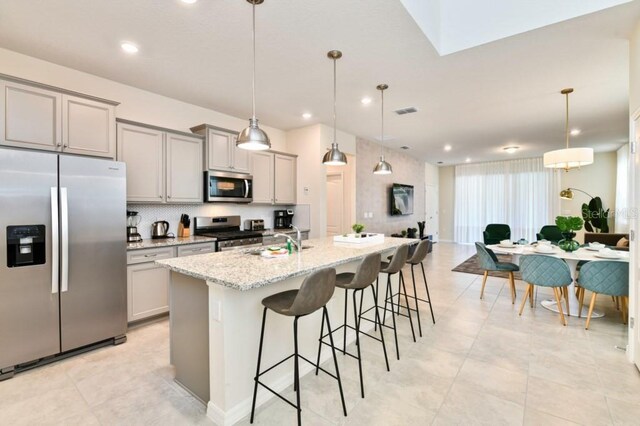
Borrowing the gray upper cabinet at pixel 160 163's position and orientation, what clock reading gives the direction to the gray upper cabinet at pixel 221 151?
the gray upper cabinet at pixel 221 151 is roughly at 10 o'clock from the gray upper cabinet at pixel 160 163.

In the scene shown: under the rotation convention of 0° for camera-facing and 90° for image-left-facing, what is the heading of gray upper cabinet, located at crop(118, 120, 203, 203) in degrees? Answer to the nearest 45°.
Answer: approximately 315°

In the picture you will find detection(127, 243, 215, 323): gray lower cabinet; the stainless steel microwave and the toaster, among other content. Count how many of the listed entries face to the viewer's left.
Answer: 0

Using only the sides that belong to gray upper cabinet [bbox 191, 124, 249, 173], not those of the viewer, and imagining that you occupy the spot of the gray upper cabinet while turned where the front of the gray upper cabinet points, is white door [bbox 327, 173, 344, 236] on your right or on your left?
on your left

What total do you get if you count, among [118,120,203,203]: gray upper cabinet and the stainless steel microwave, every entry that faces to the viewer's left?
0

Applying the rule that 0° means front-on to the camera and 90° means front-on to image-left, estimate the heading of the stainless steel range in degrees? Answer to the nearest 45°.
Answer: approximately 315°

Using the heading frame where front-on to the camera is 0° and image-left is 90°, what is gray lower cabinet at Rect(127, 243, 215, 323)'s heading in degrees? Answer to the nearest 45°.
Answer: approximately 315°

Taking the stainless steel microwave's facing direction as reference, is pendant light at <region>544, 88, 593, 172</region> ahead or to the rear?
ahead

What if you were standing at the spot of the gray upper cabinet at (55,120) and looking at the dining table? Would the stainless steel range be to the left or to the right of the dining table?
left

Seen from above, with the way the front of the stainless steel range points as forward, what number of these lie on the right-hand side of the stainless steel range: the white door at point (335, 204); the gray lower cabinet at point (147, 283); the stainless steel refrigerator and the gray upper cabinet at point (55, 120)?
3

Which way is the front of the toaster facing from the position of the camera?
facing the viewer and to the right of the viewer

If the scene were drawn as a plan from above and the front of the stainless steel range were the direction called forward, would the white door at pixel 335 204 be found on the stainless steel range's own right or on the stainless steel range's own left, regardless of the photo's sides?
on the stainless steel range's own left
